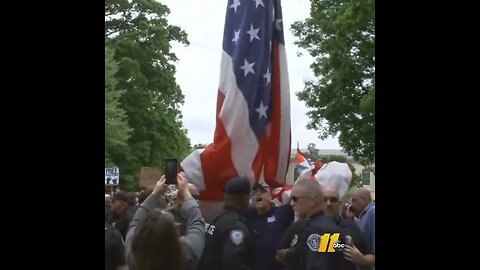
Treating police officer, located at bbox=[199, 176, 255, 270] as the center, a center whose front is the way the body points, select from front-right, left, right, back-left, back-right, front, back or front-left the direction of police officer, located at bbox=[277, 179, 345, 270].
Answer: front-right

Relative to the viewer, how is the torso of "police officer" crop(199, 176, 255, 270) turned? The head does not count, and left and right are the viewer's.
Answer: facing away from the viewer and to the right of the viewer
